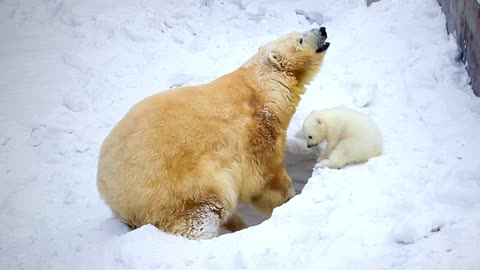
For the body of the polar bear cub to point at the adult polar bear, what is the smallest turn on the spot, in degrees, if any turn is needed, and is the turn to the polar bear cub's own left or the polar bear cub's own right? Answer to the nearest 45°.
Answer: approximately 45° to the polar bear cub's own left

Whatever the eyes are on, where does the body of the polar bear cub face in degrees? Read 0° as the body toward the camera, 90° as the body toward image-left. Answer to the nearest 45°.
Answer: approximately 90°
